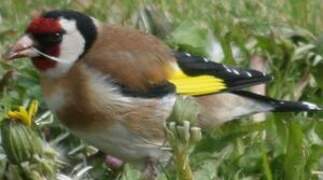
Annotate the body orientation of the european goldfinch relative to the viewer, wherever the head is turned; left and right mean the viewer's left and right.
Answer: facing to the left of the viewer
